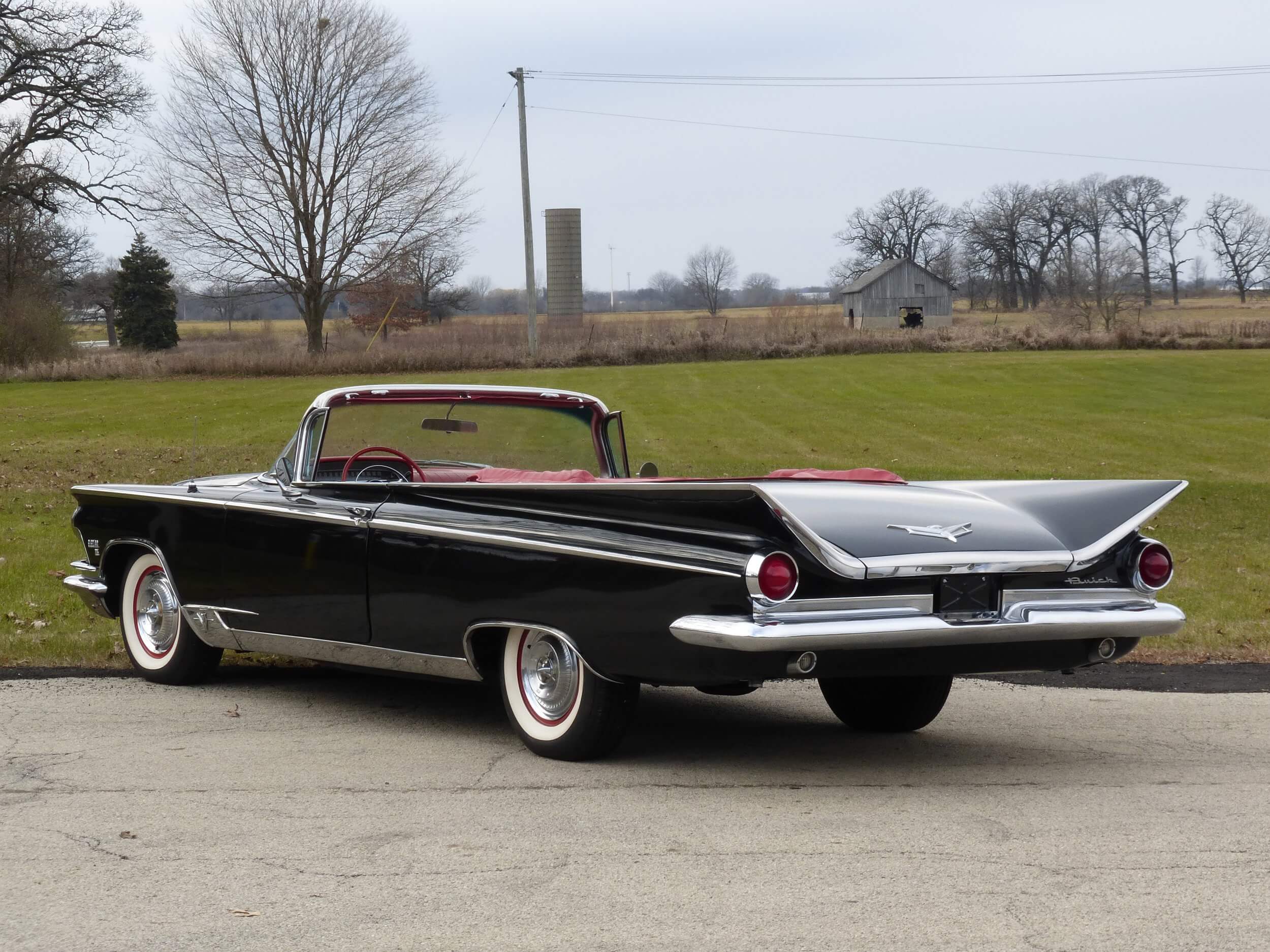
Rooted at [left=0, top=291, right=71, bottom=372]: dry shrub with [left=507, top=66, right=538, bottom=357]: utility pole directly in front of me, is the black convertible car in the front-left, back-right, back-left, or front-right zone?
front-right

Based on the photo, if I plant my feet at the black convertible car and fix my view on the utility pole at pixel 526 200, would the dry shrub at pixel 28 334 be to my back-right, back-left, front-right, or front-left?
front-left

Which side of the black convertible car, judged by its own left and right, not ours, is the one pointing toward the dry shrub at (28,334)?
front

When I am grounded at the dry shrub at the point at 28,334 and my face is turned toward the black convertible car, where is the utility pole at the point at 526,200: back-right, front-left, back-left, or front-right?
front-left

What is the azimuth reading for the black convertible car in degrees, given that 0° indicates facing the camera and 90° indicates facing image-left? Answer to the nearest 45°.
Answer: approximately 135°

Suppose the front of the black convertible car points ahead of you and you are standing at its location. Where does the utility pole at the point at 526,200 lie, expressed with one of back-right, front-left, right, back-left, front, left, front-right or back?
front-right
